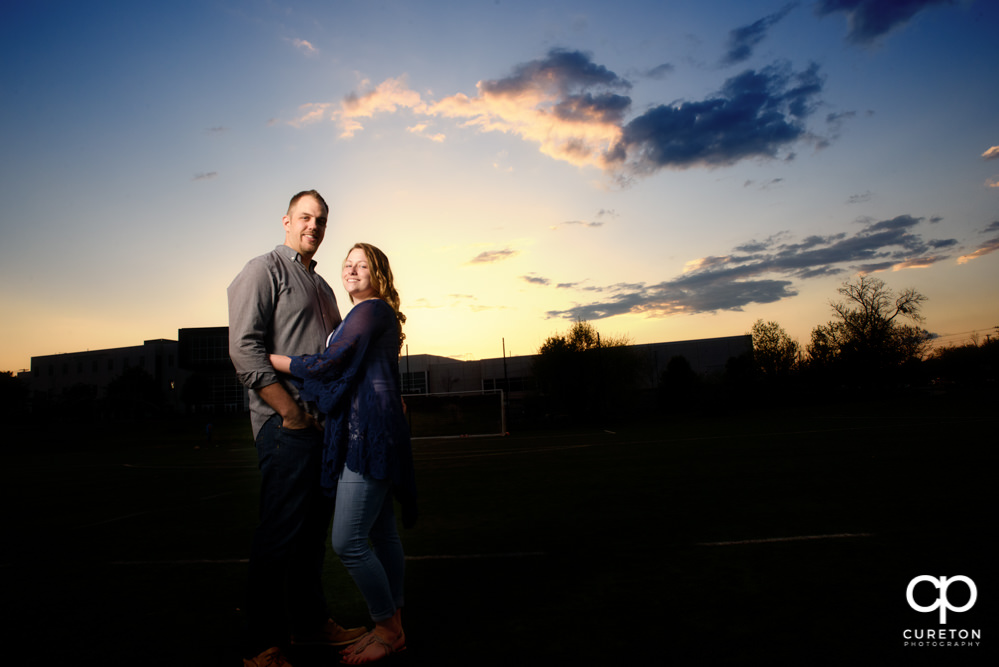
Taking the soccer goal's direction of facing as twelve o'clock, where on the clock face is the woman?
The woman is roughly at 12 o'clock from the soccer goal.

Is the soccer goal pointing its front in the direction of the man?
yes

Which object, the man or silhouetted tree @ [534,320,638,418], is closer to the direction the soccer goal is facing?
the man

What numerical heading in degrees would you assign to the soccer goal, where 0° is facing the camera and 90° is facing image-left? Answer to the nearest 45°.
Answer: approximately 0°
